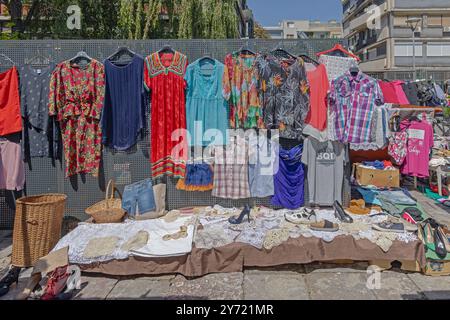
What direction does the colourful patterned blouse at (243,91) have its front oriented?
toward the camera

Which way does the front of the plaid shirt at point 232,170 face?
toward the camera

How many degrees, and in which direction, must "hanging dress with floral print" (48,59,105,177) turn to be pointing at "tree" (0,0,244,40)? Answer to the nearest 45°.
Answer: approximately 180°

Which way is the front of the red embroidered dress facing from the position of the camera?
facing the viewer

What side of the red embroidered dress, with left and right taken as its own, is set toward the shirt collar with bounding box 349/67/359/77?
left

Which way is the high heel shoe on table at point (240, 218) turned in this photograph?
to the viewer's left

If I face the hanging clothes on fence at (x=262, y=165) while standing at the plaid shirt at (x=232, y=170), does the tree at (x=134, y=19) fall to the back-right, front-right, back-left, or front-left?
back-left

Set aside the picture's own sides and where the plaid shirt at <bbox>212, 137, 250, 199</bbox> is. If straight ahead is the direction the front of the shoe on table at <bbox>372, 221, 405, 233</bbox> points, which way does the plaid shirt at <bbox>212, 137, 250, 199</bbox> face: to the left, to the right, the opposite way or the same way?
to the left

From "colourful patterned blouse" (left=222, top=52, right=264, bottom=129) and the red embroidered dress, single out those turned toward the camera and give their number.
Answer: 2

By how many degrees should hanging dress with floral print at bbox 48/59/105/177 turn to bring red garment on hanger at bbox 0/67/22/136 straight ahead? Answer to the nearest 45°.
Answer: approximately 90° to its right
